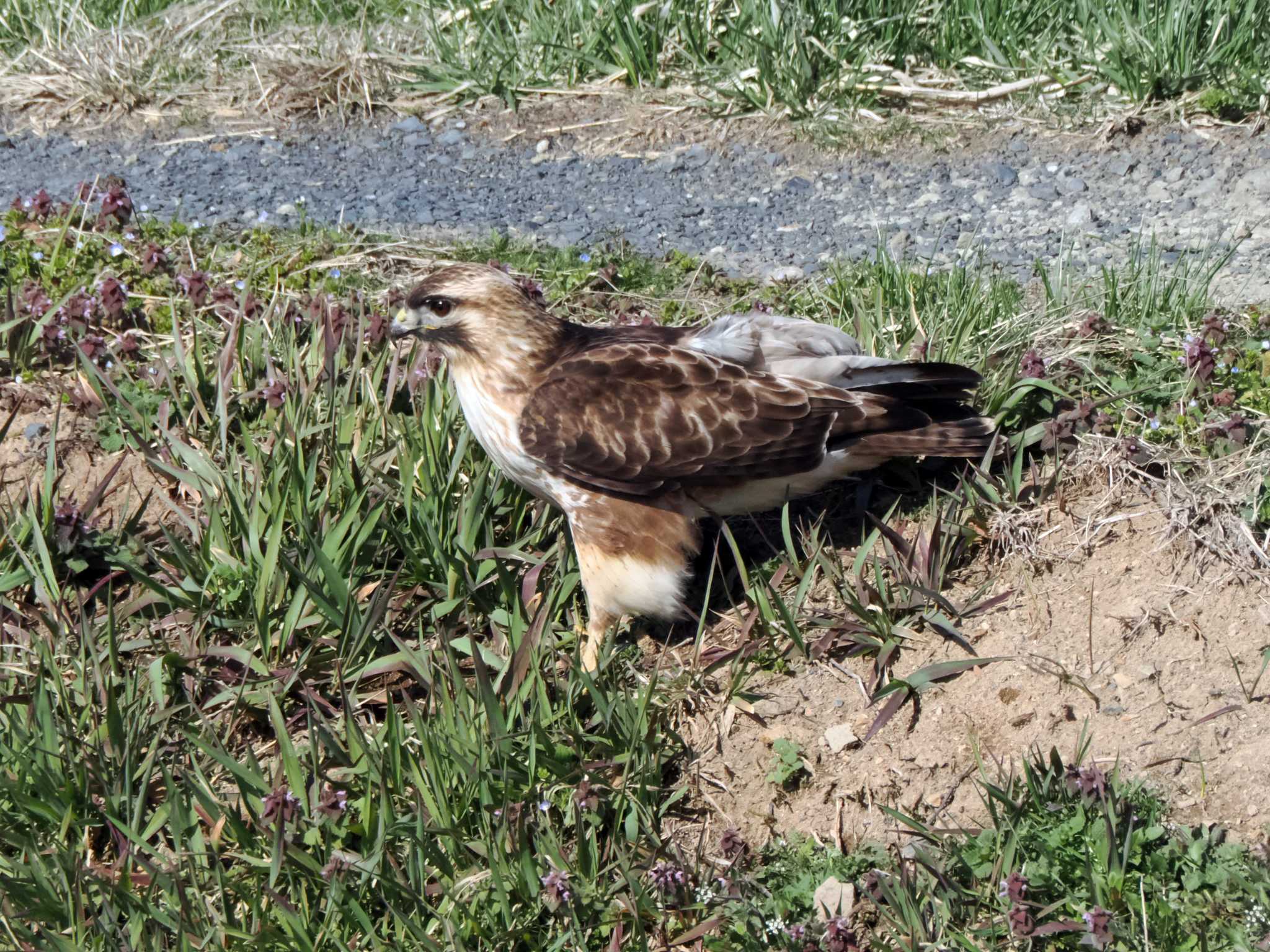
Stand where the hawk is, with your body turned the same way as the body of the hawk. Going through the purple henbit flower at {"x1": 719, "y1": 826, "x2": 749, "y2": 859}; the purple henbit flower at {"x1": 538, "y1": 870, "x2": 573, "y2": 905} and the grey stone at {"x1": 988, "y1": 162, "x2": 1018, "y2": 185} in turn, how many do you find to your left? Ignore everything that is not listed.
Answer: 2

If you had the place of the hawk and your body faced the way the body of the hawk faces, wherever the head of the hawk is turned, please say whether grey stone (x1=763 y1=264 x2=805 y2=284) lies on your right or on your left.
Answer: on your right

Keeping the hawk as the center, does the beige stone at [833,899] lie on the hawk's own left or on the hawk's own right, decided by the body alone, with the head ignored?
on the hawk's own left

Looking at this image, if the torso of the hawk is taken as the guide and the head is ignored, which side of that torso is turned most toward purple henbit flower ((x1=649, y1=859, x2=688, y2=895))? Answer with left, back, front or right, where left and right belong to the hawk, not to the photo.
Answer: left

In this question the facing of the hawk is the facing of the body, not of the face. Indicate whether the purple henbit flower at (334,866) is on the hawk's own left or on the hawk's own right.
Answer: on the hawk's own left

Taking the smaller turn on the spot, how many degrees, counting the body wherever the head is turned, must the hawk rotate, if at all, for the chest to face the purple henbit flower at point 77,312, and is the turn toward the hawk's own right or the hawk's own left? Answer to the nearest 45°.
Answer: approximately 45° to the hawk's own right

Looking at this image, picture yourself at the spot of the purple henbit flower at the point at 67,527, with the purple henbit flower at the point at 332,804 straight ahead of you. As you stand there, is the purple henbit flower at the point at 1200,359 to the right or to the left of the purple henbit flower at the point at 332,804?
left

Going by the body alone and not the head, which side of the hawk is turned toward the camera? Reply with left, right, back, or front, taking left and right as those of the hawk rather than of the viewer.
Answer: left

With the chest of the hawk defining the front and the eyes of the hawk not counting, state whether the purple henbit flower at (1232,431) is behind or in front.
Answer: behind

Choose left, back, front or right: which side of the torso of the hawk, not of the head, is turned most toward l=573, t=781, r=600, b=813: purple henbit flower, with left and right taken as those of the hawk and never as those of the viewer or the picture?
left

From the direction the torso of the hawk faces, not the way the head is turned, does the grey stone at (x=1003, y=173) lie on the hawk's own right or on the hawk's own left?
on the hawk's own right
